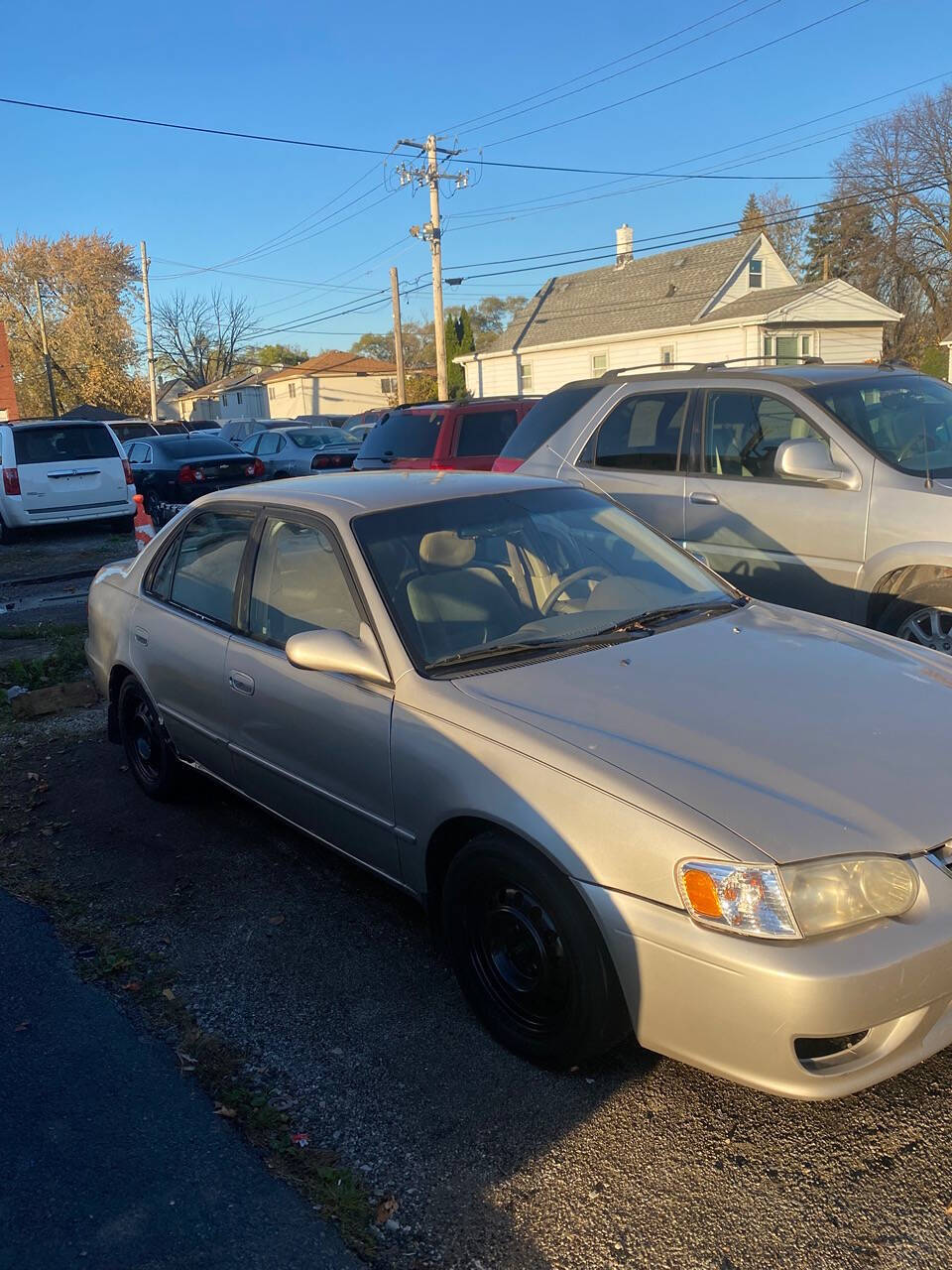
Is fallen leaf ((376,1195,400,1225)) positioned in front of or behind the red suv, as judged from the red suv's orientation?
behind

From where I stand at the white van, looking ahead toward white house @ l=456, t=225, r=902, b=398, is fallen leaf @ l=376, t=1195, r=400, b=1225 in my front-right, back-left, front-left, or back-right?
back-right

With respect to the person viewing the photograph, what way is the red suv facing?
facing away from the viewer and to the right of the viewer

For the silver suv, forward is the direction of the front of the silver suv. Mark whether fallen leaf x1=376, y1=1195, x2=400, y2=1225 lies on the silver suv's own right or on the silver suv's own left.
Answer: on the silver suv's own right

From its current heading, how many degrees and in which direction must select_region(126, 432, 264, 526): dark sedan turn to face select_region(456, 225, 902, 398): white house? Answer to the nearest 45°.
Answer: approximately 90° to its right

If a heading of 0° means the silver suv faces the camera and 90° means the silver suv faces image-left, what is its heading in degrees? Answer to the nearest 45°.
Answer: approximately 315°

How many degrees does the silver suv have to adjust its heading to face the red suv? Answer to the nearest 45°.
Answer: approximately 180°

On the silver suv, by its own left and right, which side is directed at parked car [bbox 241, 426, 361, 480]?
back

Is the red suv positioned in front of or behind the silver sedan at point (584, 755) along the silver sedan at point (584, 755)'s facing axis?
behind

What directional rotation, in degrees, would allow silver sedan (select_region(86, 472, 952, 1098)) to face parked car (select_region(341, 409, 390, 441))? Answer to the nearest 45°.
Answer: approximately 135° to its left

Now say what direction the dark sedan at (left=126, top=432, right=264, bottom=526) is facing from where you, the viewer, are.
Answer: facing away from the viewer and to the left of the viewer

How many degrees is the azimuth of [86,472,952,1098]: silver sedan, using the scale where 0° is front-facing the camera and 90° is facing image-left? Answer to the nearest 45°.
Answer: approximately 315°

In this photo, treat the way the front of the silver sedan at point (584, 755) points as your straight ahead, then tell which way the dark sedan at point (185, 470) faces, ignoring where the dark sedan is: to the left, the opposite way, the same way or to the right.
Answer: the opposite way
